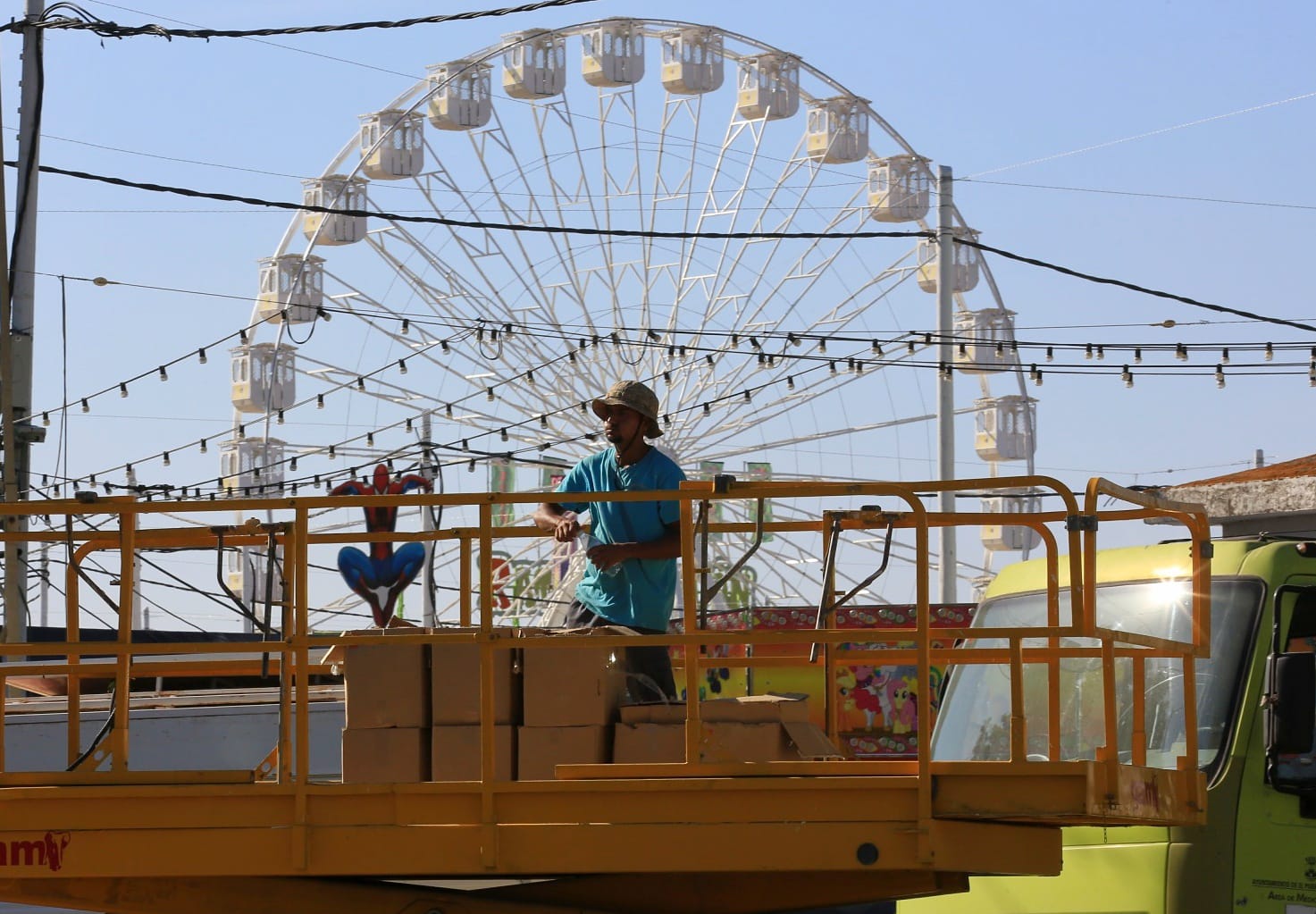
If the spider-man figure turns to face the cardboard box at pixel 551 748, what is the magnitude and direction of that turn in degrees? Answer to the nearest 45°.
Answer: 0° — it already faces it

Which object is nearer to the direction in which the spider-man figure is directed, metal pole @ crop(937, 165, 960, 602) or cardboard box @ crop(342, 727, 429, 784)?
the cardboard box

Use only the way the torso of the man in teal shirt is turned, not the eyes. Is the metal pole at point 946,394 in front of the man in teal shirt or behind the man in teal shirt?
behind

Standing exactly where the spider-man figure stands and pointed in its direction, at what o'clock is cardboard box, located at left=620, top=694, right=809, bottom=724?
The cardboard box is roughly at 12 o'clock from the spider-man figure.

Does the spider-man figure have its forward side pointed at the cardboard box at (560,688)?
yes

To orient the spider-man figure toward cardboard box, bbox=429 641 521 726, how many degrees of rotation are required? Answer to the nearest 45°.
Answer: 0° — it already faces it

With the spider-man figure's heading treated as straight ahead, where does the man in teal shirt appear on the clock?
The man in teal shirt is roughly at 12 o'clock from the spider-man figure.
